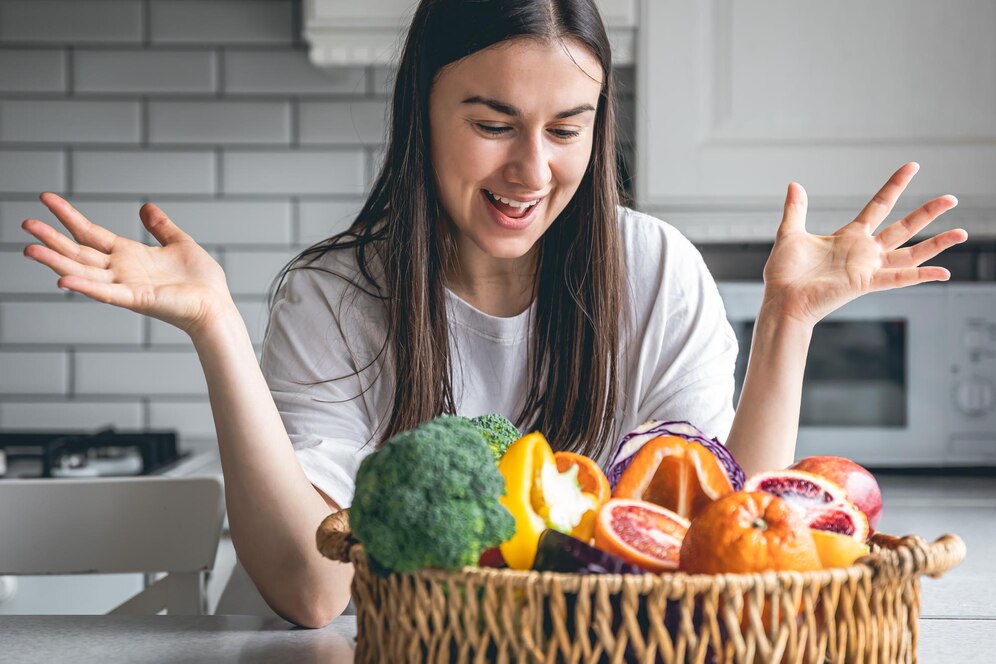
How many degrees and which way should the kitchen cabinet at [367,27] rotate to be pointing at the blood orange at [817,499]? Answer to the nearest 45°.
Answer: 0° — it already faces it

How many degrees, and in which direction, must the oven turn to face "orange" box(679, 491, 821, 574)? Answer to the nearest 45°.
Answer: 0° — it already faces it

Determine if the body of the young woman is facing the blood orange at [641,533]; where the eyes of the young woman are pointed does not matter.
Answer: yes

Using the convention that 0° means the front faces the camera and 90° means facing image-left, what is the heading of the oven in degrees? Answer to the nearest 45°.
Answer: approximately 0°

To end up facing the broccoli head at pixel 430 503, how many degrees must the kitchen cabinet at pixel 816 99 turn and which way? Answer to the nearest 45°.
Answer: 0° — it already faces it

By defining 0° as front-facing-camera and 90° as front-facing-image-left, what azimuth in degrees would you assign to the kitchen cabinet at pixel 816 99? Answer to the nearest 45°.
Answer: approximately 0°

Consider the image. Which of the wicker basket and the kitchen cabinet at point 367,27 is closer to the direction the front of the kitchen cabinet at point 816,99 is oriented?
the wicker basket
